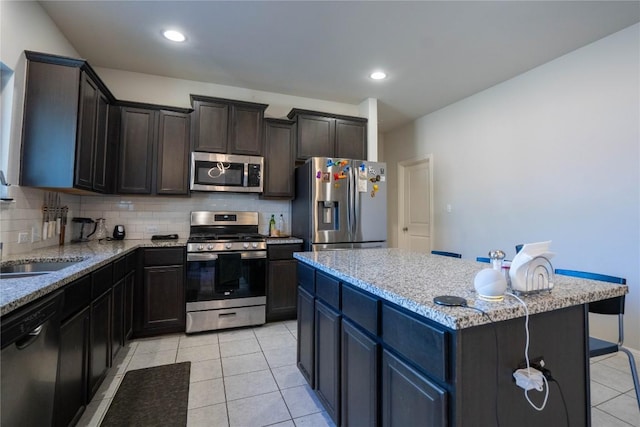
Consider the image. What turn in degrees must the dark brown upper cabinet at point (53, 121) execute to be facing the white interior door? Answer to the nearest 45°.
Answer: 0° — it already faces it

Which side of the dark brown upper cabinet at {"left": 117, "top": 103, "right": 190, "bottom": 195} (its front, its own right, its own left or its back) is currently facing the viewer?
front

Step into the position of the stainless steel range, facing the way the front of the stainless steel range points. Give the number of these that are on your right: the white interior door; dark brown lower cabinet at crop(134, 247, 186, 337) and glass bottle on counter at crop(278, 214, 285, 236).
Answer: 1

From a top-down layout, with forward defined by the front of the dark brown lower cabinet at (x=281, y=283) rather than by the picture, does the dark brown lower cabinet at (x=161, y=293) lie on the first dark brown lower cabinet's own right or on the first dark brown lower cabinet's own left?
on the first dark brown lower cabinet's own right

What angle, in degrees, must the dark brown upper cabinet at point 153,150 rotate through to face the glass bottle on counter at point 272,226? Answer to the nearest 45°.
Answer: approximately 90° to its left

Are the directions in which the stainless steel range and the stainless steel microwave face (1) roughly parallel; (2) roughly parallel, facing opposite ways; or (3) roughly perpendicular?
roughly parallel

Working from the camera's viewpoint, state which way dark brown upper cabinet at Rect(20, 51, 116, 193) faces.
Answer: facing to the right of the viewer

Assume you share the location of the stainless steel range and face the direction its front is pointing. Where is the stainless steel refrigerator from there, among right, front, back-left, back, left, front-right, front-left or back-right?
left

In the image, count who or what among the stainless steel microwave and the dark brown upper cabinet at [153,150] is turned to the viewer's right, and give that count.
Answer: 0

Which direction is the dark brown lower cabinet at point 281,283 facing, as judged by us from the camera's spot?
facing the viewer

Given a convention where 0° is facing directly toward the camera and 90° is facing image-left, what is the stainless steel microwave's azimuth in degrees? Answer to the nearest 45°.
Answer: approximately 0°

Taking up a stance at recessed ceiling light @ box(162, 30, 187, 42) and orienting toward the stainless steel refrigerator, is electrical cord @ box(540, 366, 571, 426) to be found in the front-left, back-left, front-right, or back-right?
front-right

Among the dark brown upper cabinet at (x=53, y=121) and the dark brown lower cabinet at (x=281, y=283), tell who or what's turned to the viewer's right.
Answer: the dark brown upper cabinet
